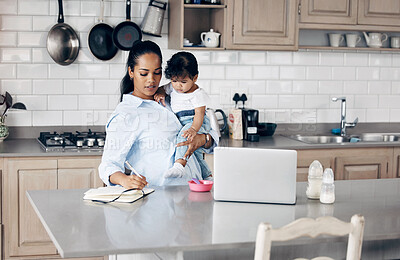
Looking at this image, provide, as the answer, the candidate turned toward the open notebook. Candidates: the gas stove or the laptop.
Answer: the gas stove

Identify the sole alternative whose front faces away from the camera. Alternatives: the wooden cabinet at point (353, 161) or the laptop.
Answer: the laptop

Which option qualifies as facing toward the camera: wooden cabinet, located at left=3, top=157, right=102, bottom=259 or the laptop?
the wooden cabinet

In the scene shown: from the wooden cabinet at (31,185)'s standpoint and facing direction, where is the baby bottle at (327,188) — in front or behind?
in front

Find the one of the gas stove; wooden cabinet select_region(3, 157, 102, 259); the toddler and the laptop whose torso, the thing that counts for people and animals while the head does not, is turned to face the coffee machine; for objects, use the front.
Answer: the laptop

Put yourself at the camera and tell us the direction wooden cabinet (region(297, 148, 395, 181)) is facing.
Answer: facing the viewer

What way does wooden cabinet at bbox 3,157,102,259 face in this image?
toward the camera

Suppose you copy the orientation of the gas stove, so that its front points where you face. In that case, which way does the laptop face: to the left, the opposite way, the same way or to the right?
the opposite way

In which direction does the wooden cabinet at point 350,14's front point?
toward the camera

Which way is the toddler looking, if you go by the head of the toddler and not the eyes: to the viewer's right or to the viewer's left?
to the viewer's left

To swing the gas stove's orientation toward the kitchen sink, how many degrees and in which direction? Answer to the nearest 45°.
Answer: approximately 90° to its left

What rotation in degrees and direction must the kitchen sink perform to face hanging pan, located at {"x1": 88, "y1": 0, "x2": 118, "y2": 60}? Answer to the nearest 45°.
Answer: approximately 45° to its right

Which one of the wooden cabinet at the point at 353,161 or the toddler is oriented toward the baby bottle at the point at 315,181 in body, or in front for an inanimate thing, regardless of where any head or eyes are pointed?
the wooden cabinet

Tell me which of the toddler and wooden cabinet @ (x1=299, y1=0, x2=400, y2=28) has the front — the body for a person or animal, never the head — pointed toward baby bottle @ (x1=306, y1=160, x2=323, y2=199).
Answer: the wooden cabinet

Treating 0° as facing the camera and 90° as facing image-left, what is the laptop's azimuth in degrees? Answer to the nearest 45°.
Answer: approximately 180°

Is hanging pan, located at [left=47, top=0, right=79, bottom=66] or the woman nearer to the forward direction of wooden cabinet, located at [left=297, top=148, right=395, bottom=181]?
the woman

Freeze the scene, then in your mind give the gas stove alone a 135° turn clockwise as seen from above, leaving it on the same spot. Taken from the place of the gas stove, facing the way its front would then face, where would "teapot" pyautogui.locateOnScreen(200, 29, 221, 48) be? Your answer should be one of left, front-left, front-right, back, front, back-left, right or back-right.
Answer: back-right

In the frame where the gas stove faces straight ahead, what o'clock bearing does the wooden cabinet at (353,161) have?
The wooden cabinet is roughly at 9 o'clock from the gas stove.

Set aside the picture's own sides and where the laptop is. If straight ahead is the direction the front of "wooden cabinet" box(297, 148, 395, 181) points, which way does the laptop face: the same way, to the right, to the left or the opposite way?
the opposite way

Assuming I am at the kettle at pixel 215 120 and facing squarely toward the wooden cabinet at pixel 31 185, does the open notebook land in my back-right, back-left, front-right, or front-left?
front-left
